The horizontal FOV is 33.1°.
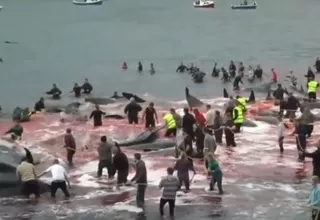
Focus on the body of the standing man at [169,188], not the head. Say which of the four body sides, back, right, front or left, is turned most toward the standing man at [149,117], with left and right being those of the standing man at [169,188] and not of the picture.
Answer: front

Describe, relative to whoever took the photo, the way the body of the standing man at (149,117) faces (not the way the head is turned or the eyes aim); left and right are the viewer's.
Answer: facing the viewer

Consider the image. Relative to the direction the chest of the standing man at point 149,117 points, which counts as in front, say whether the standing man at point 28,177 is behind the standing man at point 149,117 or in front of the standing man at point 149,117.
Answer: in front

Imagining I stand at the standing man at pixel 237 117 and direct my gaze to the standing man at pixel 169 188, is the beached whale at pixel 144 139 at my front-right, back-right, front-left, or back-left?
front-right

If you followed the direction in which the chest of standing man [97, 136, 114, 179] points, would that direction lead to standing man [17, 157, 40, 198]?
no

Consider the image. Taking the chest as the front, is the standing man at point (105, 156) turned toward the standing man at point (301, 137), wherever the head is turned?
no

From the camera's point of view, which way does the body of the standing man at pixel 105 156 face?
away from the camera
